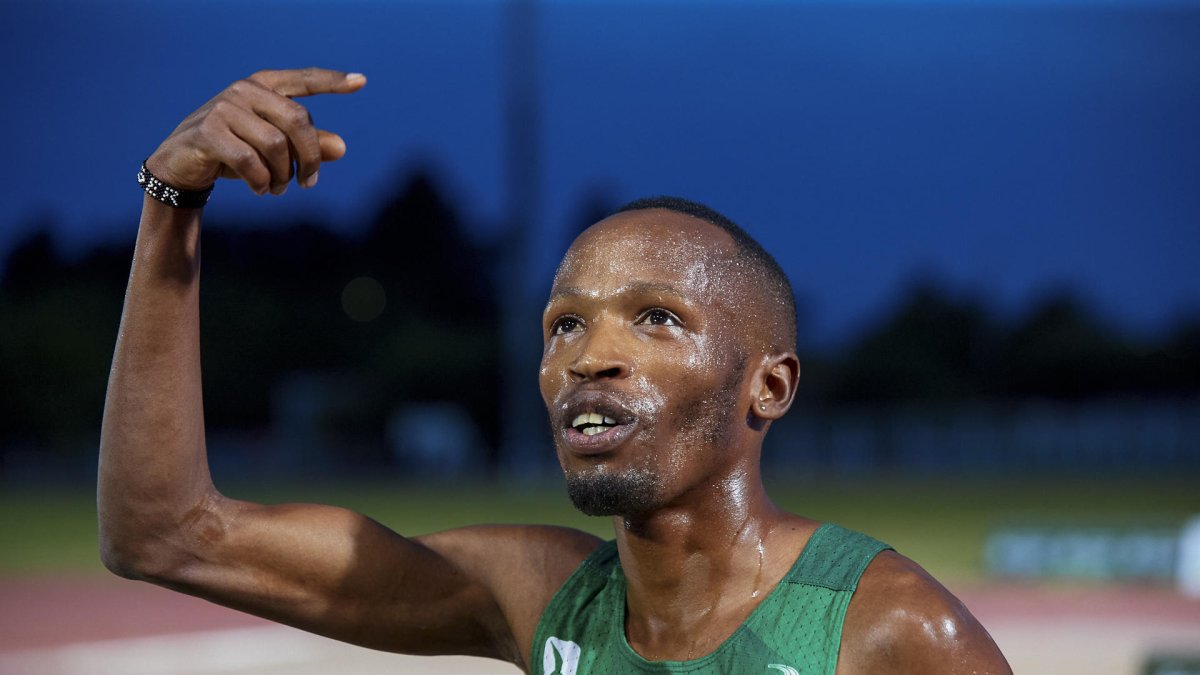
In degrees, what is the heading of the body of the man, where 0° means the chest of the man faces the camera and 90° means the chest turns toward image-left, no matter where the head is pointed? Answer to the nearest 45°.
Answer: approximately 45°
